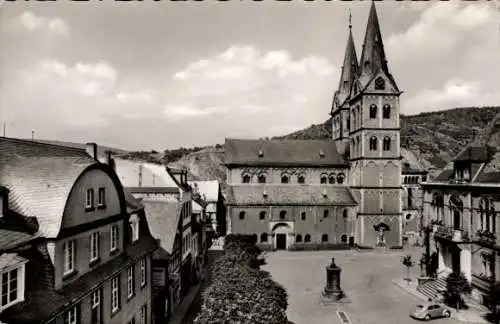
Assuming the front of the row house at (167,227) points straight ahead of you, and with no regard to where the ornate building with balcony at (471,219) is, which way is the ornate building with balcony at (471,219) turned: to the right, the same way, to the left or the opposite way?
the opposite way

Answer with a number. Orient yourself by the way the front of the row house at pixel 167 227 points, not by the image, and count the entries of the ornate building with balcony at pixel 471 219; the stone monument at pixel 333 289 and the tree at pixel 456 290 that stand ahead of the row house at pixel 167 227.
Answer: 3

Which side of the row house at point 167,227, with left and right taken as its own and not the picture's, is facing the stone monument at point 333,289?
front

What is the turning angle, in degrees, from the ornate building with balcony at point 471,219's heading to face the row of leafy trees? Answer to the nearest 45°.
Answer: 0° — it already faces it

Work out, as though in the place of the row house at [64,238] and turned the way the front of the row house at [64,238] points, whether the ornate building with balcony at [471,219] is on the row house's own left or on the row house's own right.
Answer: on the row house's own left

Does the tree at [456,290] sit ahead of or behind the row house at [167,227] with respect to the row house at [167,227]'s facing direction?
ahead

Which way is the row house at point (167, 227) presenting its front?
to the viewer's right

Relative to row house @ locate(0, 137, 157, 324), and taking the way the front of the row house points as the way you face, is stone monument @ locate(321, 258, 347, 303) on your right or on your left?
on your left

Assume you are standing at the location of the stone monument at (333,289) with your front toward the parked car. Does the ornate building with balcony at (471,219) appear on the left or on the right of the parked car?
left

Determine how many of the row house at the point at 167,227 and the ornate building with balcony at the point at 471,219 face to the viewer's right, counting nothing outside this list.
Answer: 1

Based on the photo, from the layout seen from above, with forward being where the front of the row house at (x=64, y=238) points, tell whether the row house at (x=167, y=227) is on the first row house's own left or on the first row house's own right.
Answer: on the first row house's own left

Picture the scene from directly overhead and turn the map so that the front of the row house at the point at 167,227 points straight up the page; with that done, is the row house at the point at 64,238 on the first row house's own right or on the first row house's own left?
on the first row house's own right

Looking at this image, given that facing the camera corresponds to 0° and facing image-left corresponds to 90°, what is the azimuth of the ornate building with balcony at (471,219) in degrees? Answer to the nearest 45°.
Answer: approximately 45°

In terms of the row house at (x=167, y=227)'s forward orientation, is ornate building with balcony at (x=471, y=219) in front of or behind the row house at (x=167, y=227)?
in front

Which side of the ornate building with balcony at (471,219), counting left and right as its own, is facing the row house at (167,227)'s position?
front
